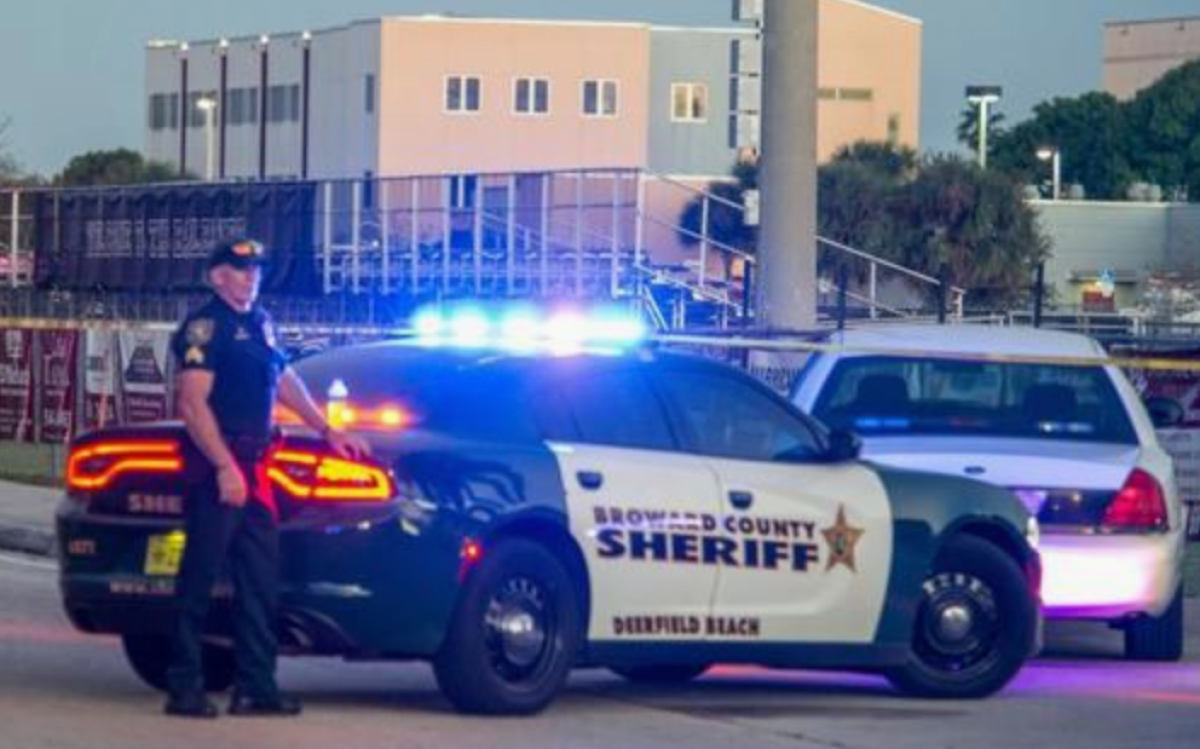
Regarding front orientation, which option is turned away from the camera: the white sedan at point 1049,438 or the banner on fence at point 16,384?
the white sedan

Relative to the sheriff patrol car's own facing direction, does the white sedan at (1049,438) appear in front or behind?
in front

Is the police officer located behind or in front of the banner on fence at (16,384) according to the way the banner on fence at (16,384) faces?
in front

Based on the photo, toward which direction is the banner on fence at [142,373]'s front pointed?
toward the camera

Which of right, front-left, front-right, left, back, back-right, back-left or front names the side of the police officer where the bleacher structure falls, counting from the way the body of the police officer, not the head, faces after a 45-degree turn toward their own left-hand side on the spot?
left

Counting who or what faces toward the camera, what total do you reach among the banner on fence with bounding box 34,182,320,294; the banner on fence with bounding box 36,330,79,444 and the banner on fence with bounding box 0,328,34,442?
3

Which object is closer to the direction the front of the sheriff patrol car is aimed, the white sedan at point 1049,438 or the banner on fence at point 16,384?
the white sedan

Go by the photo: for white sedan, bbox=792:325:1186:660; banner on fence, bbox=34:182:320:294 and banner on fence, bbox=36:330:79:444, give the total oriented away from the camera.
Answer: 1

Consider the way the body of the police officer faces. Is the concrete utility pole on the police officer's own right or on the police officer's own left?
on the police officer's own left

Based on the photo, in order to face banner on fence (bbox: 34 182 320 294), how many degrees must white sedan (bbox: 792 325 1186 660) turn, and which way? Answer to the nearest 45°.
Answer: approximately 45° to its left

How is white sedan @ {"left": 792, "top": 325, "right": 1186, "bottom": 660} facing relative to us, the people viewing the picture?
facing away from the viewer

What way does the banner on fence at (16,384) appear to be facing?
toward the camera

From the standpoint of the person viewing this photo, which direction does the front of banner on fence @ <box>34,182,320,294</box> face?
facing the viewer

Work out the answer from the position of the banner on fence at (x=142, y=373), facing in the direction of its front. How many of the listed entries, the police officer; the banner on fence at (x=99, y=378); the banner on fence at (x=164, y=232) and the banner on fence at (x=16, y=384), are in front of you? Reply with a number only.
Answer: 1

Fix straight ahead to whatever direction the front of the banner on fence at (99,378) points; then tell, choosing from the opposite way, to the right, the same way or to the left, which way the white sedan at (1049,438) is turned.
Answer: the opposite way
